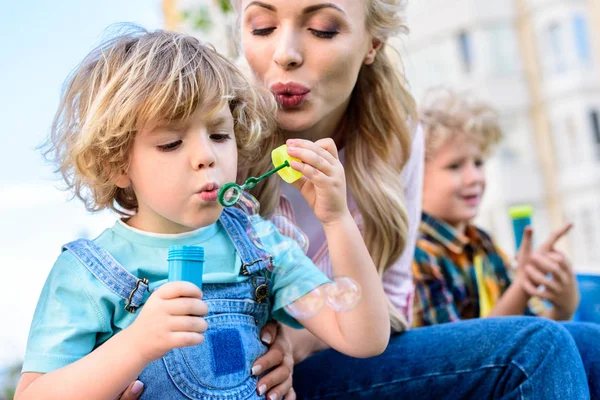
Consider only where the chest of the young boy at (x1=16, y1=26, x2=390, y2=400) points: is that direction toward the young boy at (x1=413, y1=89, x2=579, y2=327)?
no

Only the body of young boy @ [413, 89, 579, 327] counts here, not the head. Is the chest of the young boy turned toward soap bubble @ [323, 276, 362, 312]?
no

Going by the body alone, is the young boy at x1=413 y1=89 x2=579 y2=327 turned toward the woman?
no

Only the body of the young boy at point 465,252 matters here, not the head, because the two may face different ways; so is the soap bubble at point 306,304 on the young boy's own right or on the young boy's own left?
on the young boy's own right

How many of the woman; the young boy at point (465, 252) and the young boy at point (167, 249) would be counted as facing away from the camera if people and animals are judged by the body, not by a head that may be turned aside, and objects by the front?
0

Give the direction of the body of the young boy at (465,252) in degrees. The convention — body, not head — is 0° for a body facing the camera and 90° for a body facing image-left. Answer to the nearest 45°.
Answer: approximately 315°

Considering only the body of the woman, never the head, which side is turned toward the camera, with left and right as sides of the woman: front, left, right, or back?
front

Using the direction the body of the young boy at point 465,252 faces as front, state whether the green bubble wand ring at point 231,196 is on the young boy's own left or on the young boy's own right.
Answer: on the young boy's own right

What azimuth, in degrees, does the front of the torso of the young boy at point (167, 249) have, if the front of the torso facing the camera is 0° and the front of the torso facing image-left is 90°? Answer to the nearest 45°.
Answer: approximately 315°

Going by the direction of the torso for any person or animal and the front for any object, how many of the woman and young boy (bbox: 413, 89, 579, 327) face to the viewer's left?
0

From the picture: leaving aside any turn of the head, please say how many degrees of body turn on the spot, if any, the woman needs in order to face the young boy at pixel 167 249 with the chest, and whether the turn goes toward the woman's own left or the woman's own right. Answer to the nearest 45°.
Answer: approximately 45° to the woman's own right

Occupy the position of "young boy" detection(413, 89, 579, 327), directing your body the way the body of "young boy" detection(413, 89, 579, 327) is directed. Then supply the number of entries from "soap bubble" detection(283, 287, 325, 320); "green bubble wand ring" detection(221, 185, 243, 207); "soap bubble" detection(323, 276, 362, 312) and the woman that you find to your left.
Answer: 0
